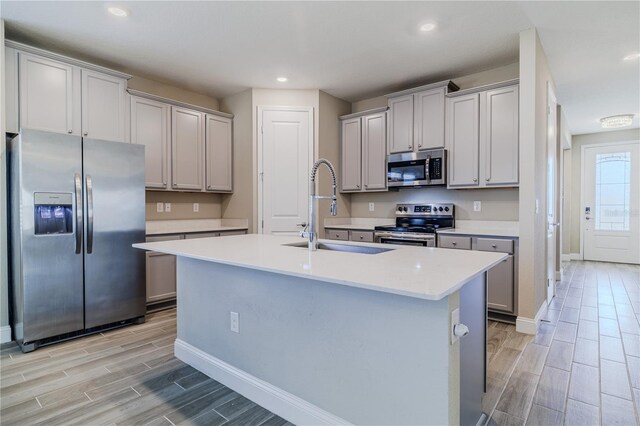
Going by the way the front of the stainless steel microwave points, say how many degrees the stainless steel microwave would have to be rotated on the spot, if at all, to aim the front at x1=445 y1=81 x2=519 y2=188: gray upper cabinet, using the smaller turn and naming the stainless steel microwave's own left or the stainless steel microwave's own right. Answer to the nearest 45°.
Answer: approximately 135° to the stainless steel microwave's own left

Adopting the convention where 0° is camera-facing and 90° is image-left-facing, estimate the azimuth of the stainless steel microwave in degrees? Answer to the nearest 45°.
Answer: approximately 45°

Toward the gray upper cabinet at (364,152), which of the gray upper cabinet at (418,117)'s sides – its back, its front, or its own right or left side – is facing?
right

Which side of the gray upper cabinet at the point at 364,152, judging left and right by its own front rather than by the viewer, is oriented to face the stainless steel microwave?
left

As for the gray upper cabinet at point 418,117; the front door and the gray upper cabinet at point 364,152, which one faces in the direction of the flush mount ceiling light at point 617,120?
the front door

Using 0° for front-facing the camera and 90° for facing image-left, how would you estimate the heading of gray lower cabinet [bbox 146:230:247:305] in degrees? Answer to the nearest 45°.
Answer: approximately 315°
